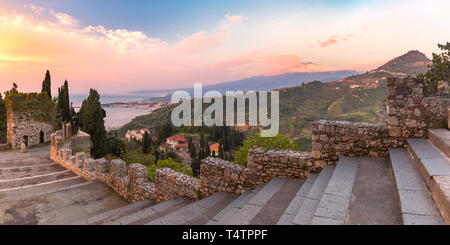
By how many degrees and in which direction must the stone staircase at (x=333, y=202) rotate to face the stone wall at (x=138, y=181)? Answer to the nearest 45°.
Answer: approximately 45° to its right

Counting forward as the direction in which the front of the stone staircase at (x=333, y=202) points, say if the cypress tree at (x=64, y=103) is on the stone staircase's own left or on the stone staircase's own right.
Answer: on the stone staircase's own right

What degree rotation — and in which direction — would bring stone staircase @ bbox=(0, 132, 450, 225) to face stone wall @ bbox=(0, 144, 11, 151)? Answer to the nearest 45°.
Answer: approximately 45° to its right
